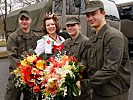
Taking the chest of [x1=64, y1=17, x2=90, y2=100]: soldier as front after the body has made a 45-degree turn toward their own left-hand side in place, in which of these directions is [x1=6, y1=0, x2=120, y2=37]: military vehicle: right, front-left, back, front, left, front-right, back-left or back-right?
back

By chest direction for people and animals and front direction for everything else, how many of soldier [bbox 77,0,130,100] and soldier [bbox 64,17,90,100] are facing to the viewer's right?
0

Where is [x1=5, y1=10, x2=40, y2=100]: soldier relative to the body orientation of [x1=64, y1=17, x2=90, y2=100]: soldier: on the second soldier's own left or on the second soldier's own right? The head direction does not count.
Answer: on the second soldier's own right

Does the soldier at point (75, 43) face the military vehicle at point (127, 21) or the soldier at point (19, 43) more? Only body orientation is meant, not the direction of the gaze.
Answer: the soldier

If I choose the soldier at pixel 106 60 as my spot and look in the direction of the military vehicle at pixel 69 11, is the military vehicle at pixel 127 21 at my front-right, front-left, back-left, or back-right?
front-right

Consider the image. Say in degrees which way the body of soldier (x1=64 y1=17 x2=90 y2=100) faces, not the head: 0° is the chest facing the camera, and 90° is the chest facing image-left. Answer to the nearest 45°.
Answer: approximately 45°

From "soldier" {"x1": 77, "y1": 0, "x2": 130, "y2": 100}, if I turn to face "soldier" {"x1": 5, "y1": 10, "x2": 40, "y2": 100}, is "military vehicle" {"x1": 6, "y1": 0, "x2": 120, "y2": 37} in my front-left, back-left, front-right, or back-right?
front-right

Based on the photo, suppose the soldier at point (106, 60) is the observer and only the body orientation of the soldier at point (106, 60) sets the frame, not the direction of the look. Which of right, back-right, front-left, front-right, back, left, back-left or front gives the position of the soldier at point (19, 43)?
right

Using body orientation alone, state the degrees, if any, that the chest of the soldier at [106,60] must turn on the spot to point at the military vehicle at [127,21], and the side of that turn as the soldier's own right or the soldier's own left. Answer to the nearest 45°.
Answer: approximately 135° to the soldier's own right

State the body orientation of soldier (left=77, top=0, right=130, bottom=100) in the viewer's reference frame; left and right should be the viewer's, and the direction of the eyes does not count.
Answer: facing the viewer and to the left of the viewer

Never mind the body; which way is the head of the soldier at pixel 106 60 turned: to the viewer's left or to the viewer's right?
to the viewer's left
